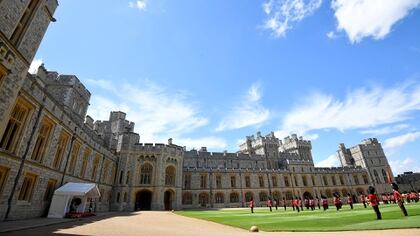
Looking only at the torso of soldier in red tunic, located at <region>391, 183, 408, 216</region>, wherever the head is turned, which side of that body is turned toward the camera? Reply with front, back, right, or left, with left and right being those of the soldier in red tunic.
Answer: left

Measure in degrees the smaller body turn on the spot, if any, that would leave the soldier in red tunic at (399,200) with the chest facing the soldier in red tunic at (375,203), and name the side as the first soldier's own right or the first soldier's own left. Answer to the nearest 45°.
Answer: approximately 45° to the first soldier's own left

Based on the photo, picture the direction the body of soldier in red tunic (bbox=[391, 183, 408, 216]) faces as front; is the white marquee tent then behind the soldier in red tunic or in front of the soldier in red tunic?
in front

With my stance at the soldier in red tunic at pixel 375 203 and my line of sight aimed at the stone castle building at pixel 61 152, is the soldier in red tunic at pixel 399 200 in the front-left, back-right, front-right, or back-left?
back-right
